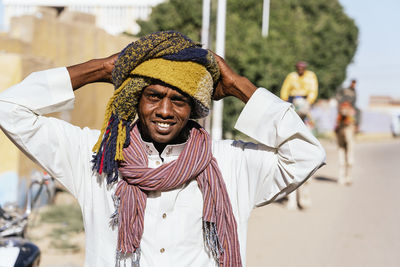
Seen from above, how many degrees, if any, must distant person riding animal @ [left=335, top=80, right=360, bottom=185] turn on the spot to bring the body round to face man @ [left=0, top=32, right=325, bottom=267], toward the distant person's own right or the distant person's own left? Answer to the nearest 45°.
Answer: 0° — they already face them

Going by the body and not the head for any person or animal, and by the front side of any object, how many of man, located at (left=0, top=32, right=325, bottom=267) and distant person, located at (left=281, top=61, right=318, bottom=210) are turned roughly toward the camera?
2

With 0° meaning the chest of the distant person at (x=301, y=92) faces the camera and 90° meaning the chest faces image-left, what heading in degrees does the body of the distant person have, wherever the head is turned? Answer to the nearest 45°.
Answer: approximately 0°

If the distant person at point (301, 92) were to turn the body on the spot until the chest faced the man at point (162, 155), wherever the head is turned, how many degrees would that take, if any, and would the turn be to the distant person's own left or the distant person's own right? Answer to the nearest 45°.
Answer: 0° — they already face them

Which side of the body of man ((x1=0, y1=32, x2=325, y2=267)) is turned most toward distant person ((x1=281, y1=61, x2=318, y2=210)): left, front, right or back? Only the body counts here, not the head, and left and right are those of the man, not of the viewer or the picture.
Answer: back

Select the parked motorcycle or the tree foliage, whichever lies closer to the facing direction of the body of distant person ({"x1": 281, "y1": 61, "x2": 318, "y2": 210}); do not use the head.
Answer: the parked motorcycle

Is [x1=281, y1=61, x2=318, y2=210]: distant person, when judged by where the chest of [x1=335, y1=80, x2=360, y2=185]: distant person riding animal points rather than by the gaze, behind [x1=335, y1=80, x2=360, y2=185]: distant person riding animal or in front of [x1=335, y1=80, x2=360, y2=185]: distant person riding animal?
in front
